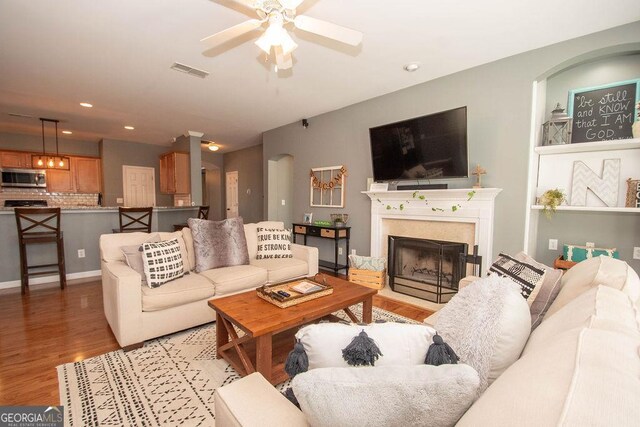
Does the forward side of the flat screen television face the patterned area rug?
yes

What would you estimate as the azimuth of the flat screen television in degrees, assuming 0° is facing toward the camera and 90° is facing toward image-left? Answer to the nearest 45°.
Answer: approximately 45°

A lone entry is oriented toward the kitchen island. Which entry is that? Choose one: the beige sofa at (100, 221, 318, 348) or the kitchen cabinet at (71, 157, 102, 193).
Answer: the kitchen cabinet

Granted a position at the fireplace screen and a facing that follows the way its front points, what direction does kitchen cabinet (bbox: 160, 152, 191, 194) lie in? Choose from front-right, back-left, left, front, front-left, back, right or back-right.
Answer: front-right

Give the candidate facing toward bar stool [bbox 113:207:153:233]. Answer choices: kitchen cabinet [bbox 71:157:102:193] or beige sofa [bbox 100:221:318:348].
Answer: the kitchen cabinet

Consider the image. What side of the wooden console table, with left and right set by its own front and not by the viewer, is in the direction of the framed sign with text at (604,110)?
left

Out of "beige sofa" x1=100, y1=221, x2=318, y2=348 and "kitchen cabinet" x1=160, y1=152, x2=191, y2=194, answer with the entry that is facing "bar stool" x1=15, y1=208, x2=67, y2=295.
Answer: the kitchen cabinet

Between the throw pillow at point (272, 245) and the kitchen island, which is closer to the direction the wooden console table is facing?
the throw pillow

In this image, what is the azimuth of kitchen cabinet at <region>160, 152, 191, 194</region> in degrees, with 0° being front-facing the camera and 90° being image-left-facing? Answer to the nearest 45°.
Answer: approximately 45°

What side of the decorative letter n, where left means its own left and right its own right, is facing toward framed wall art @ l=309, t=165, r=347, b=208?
right
